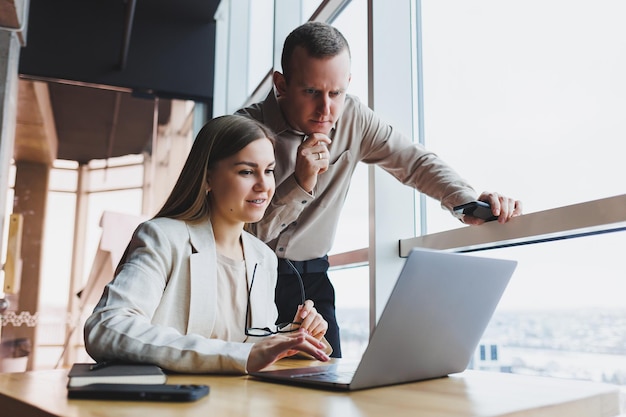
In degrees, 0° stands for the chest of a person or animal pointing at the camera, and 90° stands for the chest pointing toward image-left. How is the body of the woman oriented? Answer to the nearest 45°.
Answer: approximately 315°

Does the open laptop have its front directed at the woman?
yes

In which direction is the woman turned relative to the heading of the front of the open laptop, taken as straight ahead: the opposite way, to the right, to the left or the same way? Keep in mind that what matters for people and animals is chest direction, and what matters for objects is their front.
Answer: the opposite way

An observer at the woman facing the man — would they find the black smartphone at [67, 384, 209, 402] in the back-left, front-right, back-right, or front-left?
back-right

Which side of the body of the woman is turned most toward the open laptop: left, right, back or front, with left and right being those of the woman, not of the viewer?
front

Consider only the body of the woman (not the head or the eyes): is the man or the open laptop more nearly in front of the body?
the open laptop

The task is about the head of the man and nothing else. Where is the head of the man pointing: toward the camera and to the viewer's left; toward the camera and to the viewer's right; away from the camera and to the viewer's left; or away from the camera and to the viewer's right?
toward the camera and to the viewer's right

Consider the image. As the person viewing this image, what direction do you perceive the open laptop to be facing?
facing away from the viewer and to the left of the viewer

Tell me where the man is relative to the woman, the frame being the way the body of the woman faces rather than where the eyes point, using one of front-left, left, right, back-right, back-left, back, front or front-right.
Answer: left
